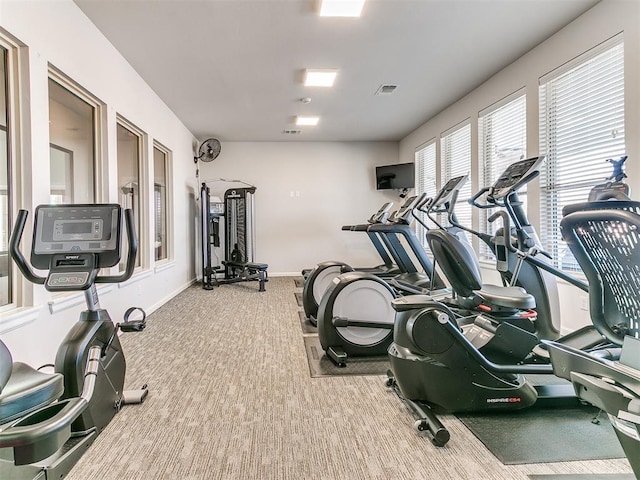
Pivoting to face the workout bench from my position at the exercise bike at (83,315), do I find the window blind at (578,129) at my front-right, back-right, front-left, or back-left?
front-right

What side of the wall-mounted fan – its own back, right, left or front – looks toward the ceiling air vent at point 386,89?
front

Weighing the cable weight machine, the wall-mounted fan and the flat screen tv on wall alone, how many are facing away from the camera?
0

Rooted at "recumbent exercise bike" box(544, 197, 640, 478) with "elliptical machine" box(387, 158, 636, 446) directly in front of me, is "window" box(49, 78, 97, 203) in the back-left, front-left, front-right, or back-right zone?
front-left

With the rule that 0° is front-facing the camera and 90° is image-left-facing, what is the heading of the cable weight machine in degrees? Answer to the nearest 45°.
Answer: approximately 315°

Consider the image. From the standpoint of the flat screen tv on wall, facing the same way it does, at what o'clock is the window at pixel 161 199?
The window is roughly at 12 o'clock from the flat screen tv on wall.

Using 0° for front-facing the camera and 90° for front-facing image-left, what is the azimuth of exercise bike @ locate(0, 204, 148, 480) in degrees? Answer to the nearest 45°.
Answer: approximately 225°

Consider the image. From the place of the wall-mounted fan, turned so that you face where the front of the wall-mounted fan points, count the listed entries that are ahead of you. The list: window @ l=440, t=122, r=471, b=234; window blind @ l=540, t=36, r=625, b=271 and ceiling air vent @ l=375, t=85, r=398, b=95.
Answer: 3

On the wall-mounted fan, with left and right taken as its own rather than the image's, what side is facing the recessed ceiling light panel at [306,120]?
front

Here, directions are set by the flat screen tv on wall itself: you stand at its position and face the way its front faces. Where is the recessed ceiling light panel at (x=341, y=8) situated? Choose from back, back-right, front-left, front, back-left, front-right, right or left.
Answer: front-left

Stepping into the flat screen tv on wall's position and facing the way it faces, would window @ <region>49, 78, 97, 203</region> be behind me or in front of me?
in front

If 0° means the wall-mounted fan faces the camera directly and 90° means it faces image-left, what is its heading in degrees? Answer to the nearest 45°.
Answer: approximately 315°

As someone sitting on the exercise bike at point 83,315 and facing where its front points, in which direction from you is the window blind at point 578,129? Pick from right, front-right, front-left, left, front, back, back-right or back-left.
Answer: front-right

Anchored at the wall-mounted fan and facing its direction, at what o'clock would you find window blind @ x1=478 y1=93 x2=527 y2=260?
The window blind is roughly at 12 o'clock from the wall-mounted fan.
